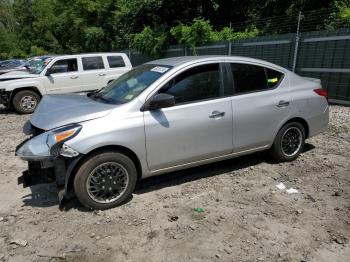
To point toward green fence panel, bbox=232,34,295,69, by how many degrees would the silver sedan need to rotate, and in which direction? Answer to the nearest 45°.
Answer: approximately 180°

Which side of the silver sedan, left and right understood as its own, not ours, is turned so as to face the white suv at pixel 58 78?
right

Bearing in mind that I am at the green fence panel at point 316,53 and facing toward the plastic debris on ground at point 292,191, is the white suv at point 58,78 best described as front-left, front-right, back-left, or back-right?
front-right

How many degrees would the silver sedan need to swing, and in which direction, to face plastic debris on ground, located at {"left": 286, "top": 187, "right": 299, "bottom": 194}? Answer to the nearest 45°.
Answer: approximately 135° to its left

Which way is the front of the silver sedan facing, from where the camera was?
facing the viewer and to the left of the viewer

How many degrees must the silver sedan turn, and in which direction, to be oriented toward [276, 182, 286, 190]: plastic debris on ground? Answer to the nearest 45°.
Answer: approximately 135° to its left

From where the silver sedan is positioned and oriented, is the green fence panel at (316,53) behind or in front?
behind
